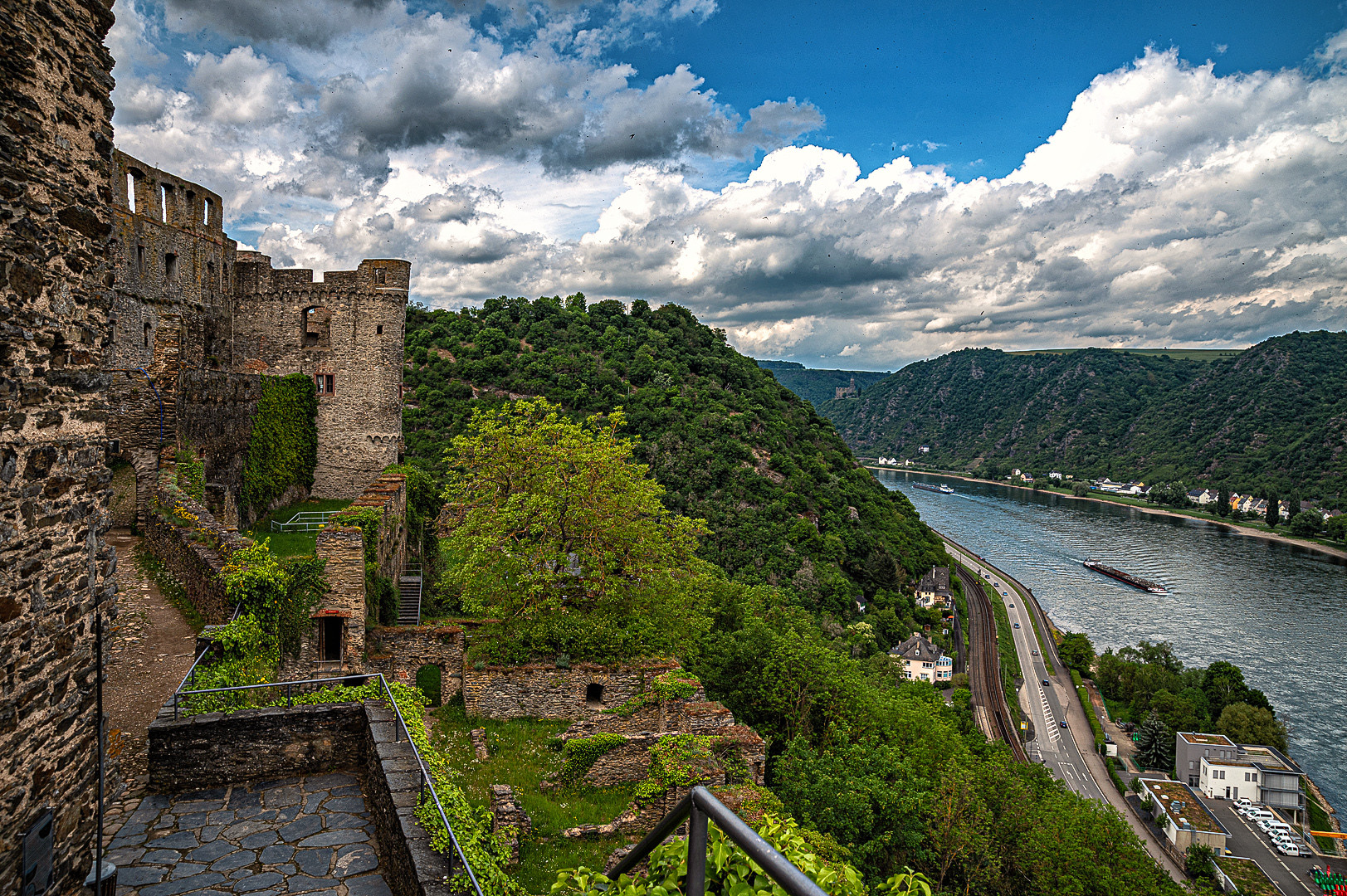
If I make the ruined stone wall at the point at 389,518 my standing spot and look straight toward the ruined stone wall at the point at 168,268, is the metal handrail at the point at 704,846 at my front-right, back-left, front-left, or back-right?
back-left

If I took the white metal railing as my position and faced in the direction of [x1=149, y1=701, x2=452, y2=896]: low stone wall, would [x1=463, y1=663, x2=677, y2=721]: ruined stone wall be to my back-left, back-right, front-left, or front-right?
front-left

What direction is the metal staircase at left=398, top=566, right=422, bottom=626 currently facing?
toward the camera

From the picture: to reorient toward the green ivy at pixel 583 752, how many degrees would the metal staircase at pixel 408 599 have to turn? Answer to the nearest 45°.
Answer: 0° — it already faces it

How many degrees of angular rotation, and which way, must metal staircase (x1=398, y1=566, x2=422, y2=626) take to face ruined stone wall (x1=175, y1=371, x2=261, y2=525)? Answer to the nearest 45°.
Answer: approximately 90° to its right

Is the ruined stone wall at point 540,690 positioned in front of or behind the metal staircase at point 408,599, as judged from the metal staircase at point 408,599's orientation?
in front

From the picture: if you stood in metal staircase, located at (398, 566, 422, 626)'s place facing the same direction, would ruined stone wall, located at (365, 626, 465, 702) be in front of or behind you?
in front

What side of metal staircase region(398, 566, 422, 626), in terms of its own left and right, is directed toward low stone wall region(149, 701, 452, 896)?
front

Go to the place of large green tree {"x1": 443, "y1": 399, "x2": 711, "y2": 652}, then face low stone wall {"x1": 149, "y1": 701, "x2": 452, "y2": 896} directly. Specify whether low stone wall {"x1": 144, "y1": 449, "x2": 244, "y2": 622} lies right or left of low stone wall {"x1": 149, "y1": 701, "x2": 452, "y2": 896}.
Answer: right

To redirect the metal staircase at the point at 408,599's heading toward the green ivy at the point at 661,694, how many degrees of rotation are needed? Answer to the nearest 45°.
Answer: approximately 45° to its left
